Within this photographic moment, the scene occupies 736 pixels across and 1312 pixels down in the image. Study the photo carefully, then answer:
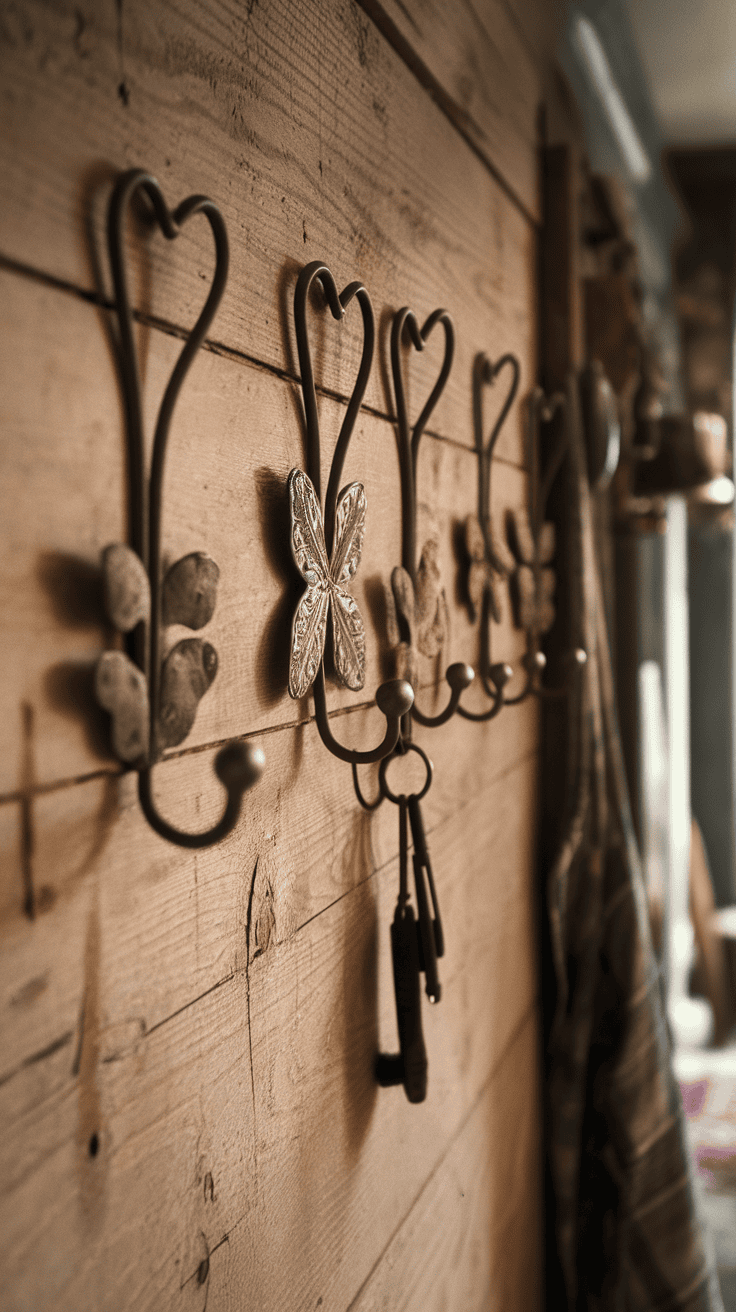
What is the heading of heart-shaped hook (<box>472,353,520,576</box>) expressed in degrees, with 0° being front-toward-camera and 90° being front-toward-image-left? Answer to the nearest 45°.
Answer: approximately 315°

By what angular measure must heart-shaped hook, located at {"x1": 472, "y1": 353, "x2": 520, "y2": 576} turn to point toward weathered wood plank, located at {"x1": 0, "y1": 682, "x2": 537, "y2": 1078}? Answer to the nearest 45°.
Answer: approximately 45° to its right
